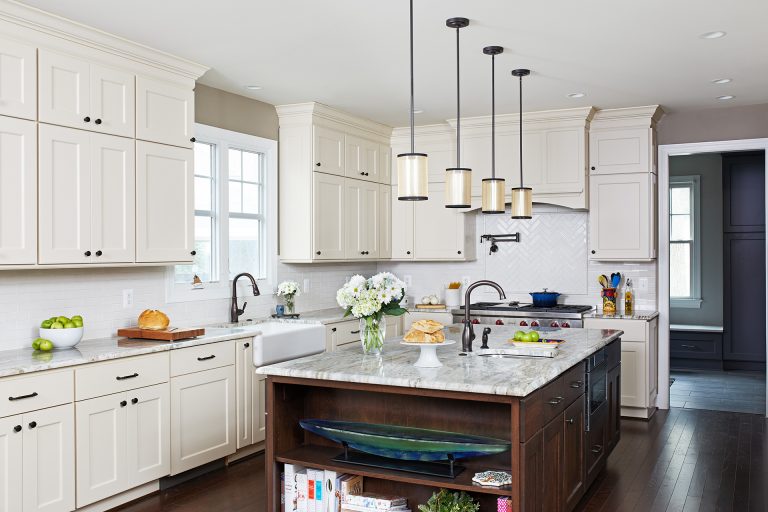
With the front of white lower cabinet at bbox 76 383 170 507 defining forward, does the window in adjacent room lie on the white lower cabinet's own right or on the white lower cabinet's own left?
on the white lower cabinet's own left

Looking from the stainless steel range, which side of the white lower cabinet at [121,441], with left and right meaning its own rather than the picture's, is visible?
left

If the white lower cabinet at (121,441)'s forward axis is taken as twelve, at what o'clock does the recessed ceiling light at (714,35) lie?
The recessed ceiling light is roughly at 11 o'clock from the white lower cabinet.

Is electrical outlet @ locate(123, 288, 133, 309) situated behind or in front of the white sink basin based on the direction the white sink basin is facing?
behind

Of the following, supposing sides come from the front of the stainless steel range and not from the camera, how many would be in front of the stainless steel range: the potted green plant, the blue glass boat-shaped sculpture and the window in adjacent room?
2

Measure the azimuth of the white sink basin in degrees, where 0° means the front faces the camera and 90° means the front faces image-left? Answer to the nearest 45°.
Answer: approximately 315°
